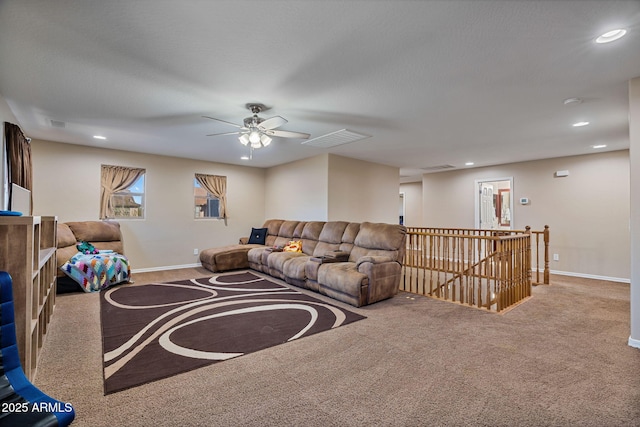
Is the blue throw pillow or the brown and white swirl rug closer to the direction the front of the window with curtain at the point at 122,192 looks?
the brown and white swirl rug

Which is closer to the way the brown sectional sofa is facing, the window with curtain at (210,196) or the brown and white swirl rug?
the brown and white swirl rug

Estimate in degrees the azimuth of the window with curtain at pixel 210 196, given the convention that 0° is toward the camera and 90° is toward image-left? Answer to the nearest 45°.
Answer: approximately 0°

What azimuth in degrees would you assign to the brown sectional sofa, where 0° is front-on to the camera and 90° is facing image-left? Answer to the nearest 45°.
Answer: approximately 45°

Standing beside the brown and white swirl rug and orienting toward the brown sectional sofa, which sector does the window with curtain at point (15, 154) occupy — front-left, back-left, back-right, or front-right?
back-left

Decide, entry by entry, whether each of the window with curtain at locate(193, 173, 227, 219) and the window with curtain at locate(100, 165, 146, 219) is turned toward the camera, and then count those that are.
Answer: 2

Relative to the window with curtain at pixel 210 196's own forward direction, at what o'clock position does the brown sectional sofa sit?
The brown sectional sofa is roughly at 11 o'clock from the window with curtain.

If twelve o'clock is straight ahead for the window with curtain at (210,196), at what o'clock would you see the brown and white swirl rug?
The brown and white swirl rug is roughly at 12 o'clock from the window with curtain.

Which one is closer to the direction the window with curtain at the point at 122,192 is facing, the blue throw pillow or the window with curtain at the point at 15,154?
the window with curtain

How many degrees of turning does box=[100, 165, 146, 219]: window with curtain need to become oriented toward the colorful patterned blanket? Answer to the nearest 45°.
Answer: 0° — it already faces it
